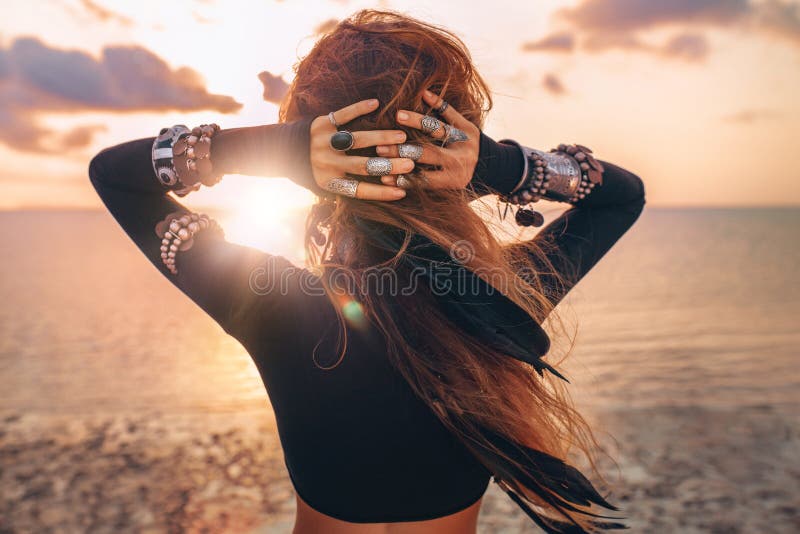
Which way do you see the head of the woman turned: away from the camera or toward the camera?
away from the camera

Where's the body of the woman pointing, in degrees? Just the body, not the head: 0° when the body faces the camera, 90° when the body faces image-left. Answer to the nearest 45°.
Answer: approximately 180°
